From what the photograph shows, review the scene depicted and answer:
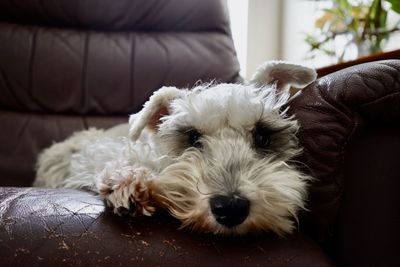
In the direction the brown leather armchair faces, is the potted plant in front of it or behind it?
behind

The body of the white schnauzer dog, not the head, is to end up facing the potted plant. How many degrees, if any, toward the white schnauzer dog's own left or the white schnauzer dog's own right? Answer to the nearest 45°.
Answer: approximately 90° to the white schnauzer dog's own left

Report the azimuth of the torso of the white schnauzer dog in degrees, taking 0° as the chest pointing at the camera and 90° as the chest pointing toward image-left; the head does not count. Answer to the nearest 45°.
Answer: approximately 315°
